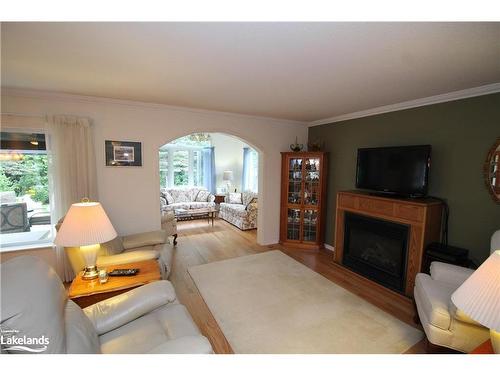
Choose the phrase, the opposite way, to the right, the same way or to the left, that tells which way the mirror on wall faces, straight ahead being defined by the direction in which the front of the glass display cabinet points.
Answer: to the right

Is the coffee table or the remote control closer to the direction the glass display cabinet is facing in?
the remote control

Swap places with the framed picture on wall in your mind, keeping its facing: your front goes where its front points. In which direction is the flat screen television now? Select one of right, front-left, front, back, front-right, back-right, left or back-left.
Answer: front-left

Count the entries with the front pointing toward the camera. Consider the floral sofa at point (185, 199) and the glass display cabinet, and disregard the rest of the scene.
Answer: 2

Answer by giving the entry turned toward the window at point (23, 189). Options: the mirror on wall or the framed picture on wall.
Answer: the mirror on wall

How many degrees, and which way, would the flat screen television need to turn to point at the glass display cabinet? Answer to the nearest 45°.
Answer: approximately 45° to its right

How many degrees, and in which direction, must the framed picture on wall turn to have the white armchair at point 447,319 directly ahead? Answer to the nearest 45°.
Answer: approximately 45° to its left

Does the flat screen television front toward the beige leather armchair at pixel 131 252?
yes
